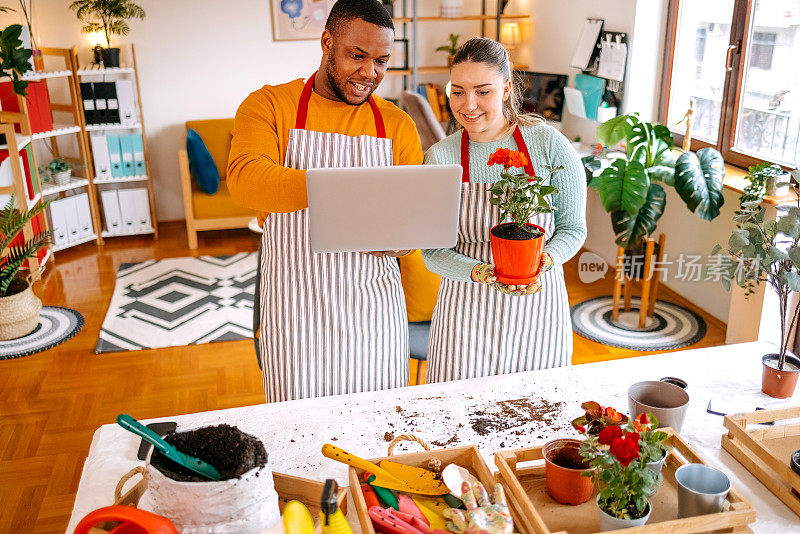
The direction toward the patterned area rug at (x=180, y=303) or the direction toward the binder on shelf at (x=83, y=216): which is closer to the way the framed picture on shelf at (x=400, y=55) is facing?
the patterned area rug

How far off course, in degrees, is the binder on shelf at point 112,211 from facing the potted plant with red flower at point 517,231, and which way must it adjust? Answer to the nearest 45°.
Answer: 0° — it already faces it

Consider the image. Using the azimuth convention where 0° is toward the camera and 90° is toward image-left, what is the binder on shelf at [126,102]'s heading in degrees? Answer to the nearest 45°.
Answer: approximately 0°

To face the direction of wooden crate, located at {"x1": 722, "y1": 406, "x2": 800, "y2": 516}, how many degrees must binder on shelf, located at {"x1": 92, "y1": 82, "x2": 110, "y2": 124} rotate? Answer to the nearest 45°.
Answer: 0° — it already faces it

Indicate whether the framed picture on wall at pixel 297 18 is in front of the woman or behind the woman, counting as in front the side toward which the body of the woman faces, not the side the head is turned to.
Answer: behind

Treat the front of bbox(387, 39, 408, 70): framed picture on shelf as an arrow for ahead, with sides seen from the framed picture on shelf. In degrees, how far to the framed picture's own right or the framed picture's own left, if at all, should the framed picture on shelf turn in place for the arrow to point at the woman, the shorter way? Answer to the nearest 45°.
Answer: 0° — it already faces them

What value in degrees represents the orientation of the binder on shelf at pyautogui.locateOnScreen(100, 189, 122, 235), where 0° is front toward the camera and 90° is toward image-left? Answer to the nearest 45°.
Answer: approximately 0°
